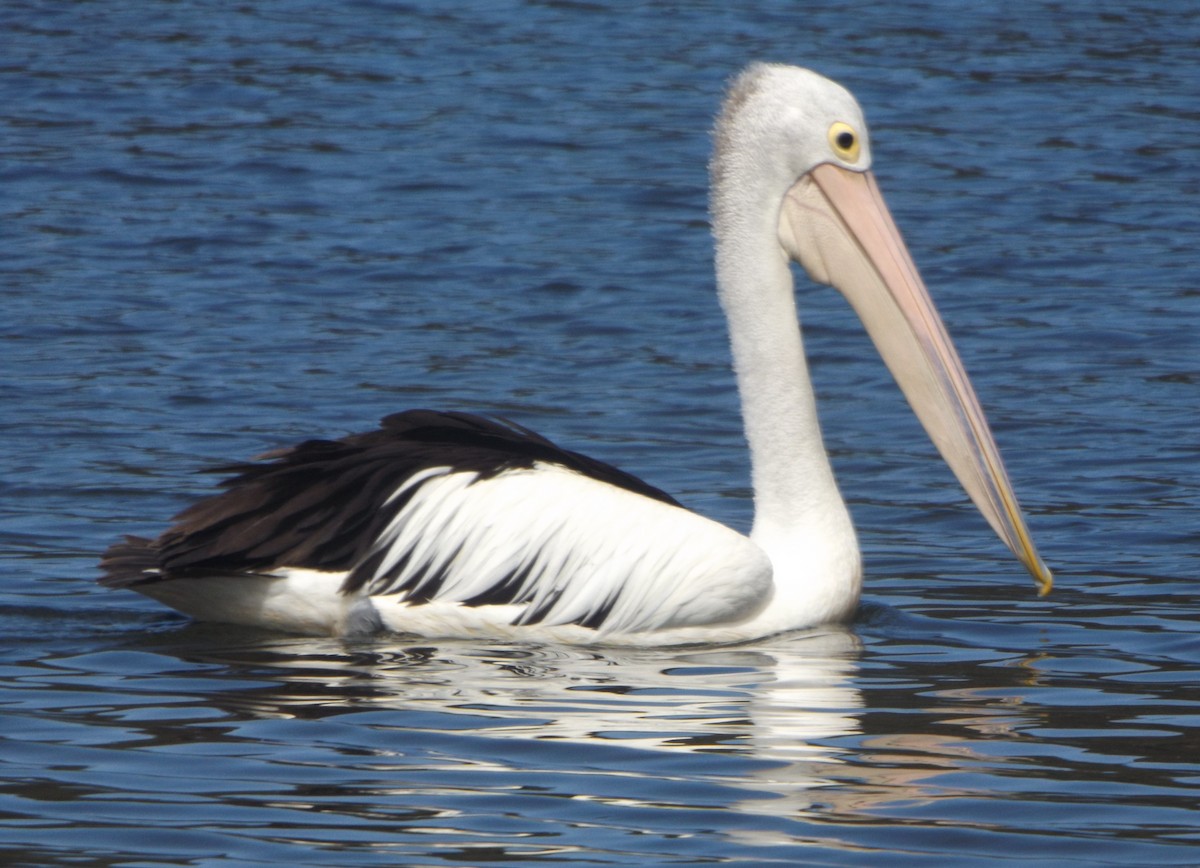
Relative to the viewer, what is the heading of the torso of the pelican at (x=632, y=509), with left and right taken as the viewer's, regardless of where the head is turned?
facing to the right of the viewer
